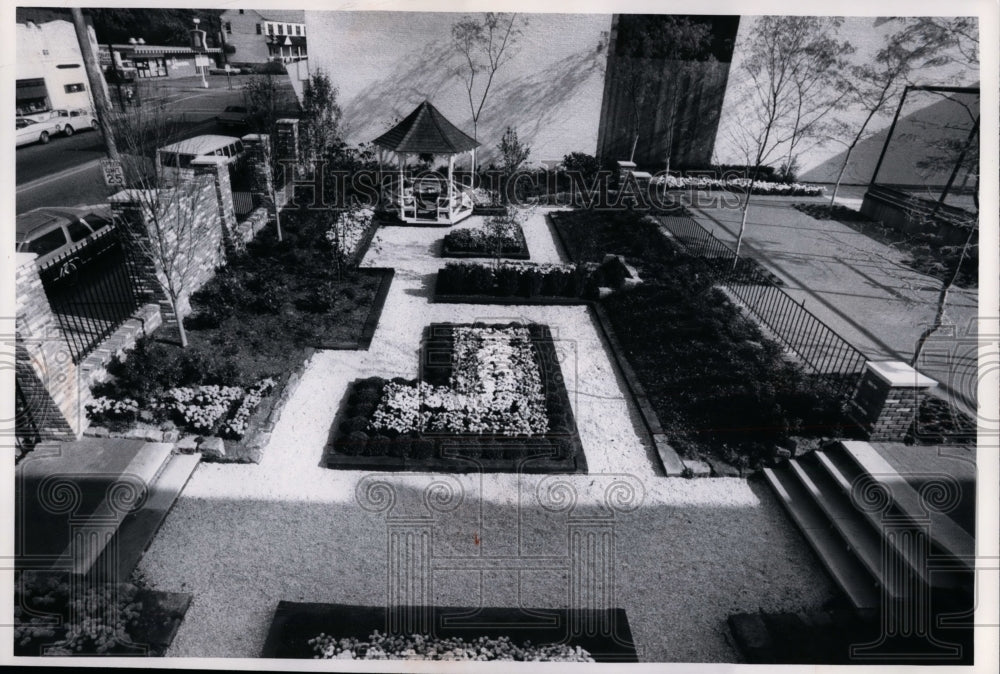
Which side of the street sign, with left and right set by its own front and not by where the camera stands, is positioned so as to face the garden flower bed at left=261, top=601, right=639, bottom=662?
front

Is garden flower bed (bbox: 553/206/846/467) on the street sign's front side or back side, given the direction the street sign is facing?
on the front side

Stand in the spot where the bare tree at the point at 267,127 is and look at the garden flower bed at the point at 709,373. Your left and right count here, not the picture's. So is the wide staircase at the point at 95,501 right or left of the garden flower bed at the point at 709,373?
right

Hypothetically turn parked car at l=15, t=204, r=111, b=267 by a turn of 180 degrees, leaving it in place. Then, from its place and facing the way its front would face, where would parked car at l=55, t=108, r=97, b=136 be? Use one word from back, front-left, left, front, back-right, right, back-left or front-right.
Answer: back-right

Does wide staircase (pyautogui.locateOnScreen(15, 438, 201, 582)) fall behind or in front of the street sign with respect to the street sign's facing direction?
in front

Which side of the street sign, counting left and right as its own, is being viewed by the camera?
front

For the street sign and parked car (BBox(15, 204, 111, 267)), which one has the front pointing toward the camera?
the street sign

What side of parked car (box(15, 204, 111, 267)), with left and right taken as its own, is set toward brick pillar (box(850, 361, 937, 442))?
right

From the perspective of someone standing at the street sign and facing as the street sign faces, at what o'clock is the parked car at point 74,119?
The parked car is roughly at 6 o'clock from the street sign.

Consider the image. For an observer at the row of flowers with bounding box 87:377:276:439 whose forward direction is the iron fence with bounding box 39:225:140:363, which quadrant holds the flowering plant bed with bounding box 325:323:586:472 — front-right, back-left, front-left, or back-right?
back-right

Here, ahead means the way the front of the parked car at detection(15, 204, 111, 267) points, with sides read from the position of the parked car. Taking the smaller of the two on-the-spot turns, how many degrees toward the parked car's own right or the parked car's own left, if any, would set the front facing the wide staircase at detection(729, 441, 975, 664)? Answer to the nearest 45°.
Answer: approximately 90° to the parked car's own right

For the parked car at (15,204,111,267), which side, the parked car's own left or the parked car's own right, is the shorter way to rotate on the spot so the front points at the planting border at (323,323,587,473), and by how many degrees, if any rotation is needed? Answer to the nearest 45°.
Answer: approximately 90° to the parked car's own right

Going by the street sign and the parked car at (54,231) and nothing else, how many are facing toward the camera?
1

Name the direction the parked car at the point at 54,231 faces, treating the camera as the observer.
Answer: facing away from the viewer and to the right of the viewer

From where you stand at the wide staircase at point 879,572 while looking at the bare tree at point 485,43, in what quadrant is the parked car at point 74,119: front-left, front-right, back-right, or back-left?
front-left

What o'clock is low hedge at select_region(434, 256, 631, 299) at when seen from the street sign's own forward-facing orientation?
The low hedge is roughly at 10 o'clock from the street sign.

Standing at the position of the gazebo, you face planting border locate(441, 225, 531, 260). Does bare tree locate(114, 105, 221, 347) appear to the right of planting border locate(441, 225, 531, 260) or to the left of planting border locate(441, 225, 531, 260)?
right

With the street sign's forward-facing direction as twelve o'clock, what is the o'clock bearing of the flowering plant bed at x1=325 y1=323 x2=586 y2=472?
The flowering plant bed is roughly at 11 o'clock from the street sign.
